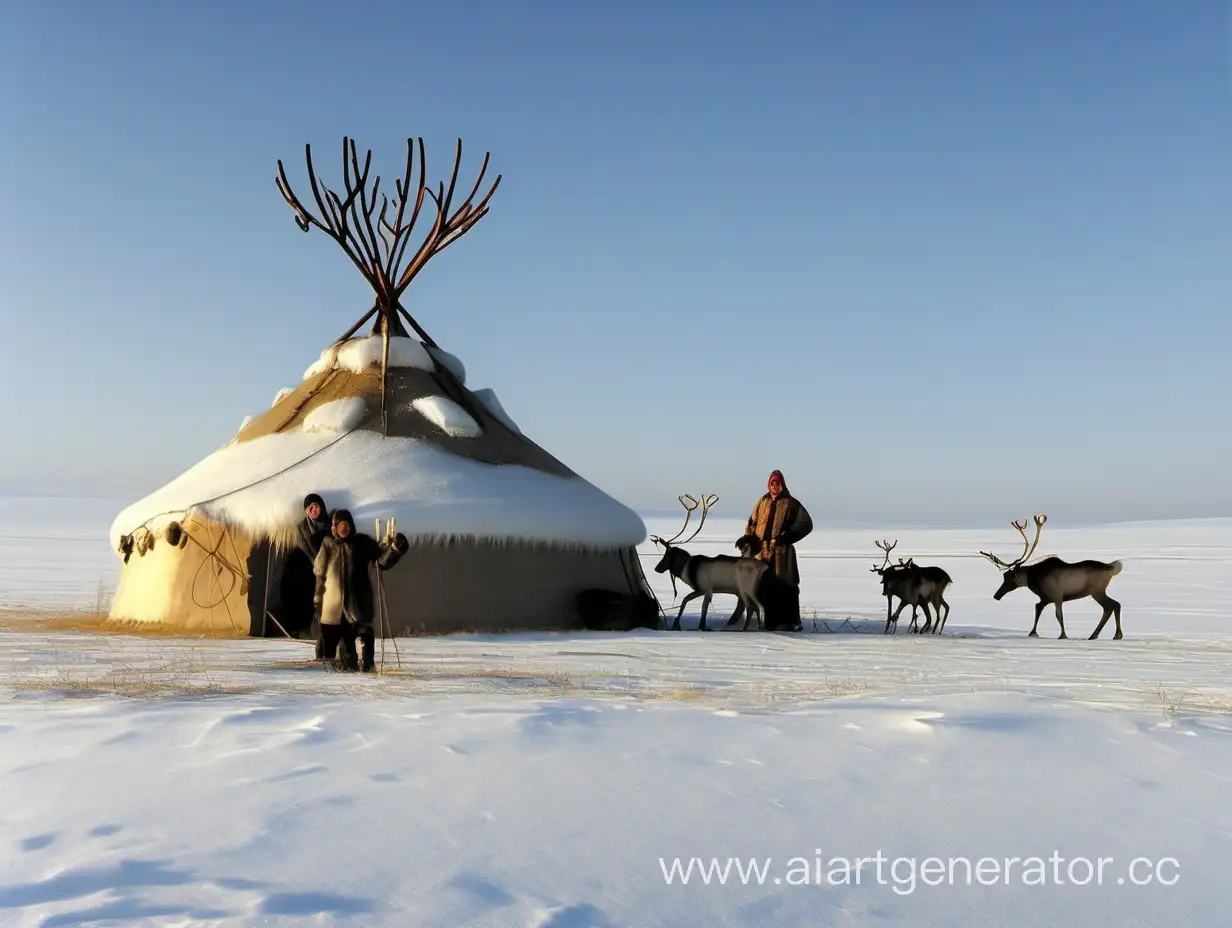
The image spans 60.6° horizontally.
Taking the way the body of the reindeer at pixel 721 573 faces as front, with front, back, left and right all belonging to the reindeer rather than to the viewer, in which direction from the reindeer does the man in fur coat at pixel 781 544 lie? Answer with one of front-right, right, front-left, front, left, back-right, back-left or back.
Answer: back

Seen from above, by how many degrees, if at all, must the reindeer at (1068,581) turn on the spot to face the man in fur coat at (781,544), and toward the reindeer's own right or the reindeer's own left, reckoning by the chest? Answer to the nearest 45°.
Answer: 0° — it already faces them

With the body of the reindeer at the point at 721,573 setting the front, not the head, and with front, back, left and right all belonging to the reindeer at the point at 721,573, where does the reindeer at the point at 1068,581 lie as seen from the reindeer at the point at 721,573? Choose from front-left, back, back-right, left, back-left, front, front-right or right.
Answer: back

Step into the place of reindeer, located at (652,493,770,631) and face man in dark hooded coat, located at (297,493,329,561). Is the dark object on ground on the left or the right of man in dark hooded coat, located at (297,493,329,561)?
right

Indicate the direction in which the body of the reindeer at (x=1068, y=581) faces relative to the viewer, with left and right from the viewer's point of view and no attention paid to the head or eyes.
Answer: facing to the left of the viewer

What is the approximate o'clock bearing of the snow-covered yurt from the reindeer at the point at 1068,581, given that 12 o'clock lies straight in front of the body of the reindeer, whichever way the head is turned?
The snow-covered yurt is roughly at 11 o'clock from the reindeer.

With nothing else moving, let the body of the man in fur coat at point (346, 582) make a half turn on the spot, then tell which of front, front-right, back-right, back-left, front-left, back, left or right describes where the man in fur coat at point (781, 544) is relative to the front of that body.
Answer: front-right

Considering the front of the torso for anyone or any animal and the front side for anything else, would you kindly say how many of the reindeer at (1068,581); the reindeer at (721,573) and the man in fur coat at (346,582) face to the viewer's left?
2

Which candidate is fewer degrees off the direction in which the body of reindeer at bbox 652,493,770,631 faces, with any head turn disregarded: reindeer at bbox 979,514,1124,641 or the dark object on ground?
the dark object on ground

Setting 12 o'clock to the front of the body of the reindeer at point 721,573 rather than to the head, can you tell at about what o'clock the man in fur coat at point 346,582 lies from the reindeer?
The man in fur coat is roughly at 10 o'clock from the reindeer.

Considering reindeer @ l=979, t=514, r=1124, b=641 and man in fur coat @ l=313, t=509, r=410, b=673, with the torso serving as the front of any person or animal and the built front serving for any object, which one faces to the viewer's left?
the reindeer

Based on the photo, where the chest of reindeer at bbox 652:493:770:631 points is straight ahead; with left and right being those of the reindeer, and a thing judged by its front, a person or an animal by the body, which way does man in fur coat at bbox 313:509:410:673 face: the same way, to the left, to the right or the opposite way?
to the left

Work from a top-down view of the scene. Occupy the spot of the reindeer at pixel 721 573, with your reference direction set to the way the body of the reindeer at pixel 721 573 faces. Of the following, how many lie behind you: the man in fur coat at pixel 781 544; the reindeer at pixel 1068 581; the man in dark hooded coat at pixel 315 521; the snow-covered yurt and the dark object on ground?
2

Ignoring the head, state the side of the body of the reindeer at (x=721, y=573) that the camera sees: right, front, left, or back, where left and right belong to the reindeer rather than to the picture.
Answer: left

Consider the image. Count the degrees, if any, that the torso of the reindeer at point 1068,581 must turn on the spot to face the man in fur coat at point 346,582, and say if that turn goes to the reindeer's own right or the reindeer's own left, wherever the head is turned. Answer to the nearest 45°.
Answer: approximately 45° to the reindeer's own left
